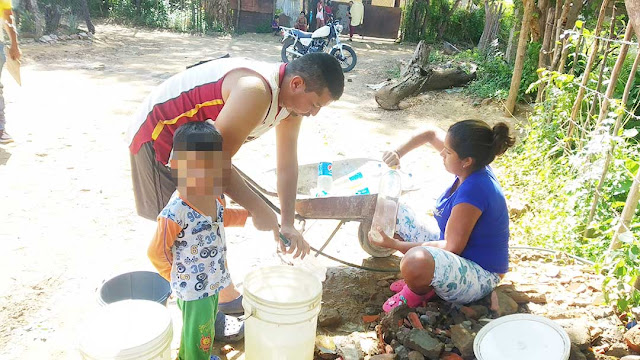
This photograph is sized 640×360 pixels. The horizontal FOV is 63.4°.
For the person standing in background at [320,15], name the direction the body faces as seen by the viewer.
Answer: toward the camera

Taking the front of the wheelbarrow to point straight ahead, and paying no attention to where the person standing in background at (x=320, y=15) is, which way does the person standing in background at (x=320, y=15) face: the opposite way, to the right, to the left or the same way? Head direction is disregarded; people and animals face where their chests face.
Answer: to the right

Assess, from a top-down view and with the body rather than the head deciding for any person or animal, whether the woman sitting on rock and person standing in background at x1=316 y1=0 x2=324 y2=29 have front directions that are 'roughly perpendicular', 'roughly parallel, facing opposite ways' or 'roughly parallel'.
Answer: roughly perpendicular

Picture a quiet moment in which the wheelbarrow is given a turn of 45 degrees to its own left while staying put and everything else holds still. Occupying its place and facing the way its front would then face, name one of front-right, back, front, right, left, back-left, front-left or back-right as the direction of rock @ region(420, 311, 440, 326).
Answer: right

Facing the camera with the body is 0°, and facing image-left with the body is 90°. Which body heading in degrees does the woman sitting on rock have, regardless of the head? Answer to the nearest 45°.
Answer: approximately 90°

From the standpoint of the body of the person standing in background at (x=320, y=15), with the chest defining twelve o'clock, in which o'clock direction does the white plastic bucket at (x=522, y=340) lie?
The white plastic bucket is roughly at 12 o'clock from the person standing in background.

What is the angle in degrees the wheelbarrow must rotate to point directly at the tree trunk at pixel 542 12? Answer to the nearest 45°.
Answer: approximately 45° to its left

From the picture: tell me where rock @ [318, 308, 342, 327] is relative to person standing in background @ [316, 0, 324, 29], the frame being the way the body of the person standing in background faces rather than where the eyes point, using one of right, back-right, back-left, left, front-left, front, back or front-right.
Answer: front

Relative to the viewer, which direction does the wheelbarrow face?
to the viewer's right

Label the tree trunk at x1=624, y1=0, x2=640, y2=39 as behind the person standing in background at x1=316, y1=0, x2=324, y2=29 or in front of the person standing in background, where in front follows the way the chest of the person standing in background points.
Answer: in front

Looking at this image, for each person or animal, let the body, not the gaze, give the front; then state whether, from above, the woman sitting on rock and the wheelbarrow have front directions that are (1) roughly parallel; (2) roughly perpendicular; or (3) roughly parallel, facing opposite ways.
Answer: roughly parallel, facing opposite ways

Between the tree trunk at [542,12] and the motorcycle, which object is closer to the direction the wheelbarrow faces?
the tree trunk

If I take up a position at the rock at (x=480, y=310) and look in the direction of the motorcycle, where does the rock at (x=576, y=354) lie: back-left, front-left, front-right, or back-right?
back-right

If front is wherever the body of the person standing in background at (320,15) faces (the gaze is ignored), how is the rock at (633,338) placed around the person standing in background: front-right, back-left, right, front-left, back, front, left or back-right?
front

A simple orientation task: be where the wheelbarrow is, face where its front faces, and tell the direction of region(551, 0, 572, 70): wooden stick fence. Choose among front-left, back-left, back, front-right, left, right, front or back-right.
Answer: front-left

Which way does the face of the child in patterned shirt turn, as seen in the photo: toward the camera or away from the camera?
toward the camera

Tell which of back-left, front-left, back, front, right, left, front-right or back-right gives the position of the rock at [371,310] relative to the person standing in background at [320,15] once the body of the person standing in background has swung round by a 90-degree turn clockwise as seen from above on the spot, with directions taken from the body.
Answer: left

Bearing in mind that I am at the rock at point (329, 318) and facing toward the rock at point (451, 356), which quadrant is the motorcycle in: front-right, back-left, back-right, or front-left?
back-left

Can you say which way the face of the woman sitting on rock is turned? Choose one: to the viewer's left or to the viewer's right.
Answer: to the viewer's left
